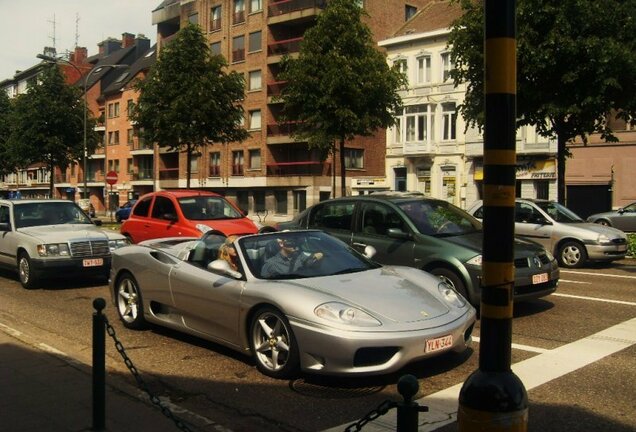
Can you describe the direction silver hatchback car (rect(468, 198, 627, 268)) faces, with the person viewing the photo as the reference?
facing the viewer and to the right of the viewer

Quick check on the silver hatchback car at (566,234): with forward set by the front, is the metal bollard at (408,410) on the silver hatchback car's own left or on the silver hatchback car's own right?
on the silver hatchback car's own right

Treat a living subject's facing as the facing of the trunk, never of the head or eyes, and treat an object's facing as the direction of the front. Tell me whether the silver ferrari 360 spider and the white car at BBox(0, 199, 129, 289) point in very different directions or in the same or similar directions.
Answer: same or similar directions

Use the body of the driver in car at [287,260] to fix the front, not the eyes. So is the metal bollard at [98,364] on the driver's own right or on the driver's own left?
on the driver's own right

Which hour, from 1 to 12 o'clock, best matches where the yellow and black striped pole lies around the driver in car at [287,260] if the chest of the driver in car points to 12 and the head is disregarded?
The yellow and black striped pole is roughly at 1 o'clock from the driver in car.

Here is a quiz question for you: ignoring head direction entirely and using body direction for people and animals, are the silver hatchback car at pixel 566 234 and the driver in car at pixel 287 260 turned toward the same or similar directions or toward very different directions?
same or similar directions

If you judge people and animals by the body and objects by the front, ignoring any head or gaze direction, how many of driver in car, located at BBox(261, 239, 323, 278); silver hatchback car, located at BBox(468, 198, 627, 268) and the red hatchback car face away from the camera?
0

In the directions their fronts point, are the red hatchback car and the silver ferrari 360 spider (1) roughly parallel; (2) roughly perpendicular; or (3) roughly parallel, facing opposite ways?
roughly parallel

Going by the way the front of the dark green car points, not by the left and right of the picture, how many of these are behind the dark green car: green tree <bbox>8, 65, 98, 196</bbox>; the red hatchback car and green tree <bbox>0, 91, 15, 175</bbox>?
3

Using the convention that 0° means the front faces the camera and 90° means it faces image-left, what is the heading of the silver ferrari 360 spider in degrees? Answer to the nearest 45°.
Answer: approximately 315°

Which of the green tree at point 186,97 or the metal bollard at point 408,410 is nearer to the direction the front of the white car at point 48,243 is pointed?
the metal bollard

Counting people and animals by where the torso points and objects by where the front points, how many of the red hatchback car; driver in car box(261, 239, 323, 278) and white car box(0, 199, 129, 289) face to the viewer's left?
0

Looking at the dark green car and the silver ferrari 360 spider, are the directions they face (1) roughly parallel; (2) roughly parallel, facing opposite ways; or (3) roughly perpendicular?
roughly parallel

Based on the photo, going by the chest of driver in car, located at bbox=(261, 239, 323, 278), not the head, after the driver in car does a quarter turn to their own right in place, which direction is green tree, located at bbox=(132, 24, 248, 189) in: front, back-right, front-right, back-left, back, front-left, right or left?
back-right
